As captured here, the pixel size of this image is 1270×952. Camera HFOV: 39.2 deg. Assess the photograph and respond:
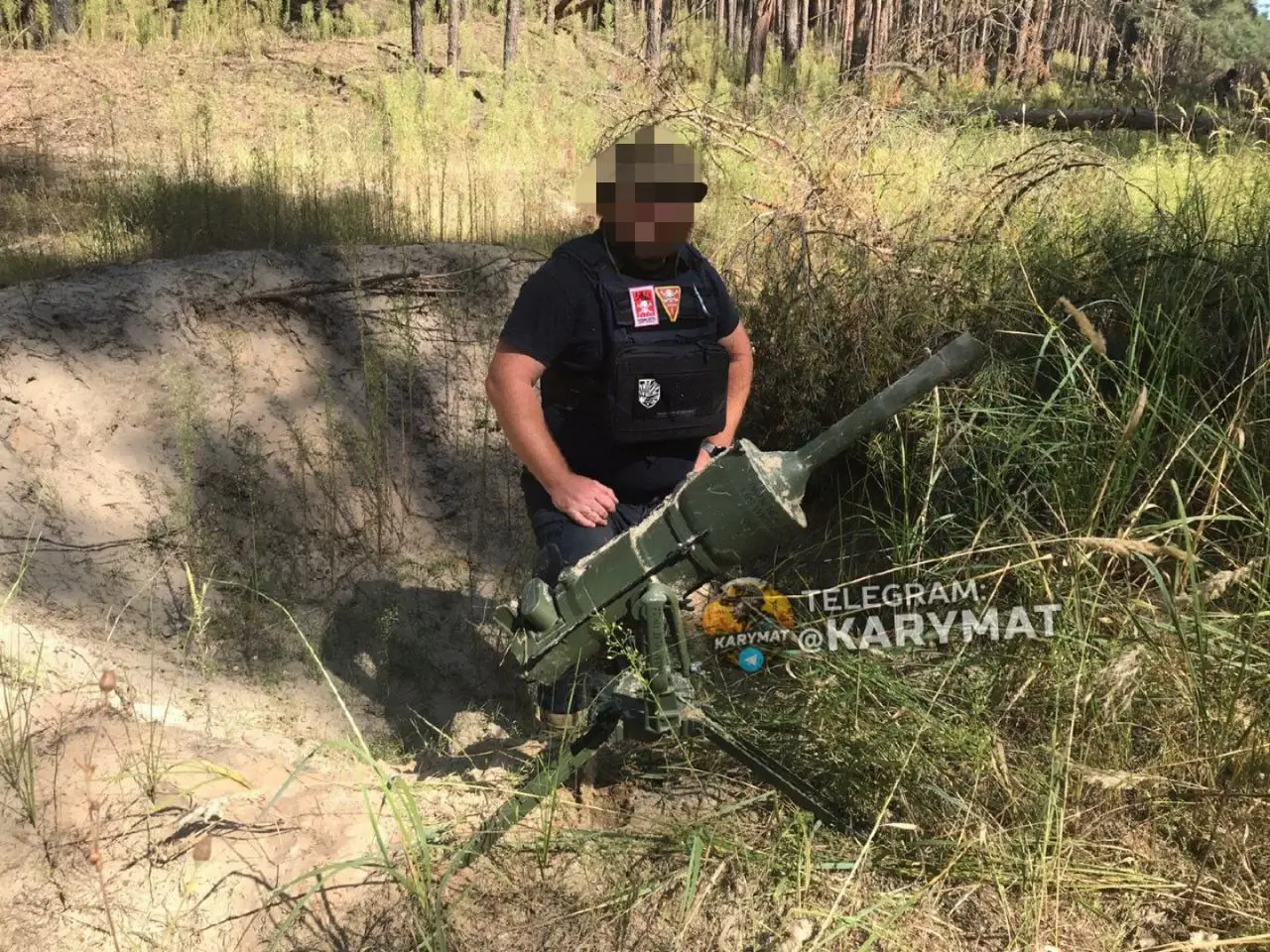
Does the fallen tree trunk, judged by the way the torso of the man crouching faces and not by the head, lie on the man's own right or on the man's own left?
on the man's own left

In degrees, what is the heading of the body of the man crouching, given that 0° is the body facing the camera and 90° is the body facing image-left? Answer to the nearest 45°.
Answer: approximately 315°
